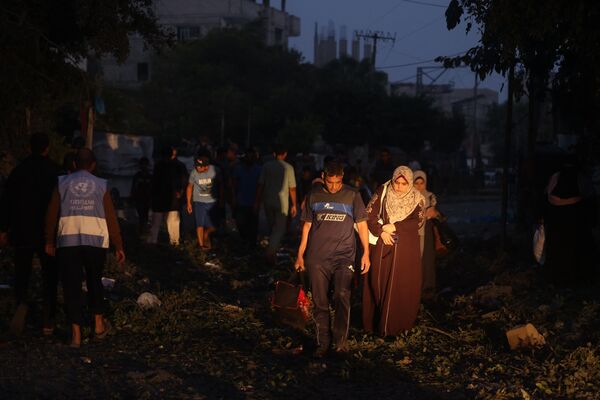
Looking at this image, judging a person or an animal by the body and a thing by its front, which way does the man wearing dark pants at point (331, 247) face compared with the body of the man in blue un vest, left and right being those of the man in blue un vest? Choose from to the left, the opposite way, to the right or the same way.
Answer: the opposite way

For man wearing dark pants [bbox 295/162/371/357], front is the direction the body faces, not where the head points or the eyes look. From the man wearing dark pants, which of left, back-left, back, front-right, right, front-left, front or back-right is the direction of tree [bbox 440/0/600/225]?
back-left

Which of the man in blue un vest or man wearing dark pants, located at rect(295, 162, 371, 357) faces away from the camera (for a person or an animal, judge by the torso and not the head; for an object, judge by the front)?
the man in blue un vest

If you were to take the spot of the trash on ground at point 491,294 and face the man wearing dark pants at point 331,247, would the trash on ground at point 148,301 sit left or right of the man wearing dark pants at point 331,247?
right

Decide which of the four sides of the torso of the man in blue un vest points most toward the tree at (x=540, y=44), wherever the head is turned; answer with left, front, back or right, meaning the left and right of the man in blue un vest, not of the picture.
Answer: right

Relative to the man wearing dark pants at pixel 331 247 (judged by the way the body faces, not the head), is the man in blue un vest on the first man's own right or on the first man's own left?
on the first man's own right

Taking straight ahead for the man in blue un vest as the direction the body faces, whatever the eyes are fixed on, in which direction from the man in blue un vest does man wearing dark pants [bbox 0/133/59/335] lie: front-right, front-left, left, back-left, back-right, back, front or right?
front-left

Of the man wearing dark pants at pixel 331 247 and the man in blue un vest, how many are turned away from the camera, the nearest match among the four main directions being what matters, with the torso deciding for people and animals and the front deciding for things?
1

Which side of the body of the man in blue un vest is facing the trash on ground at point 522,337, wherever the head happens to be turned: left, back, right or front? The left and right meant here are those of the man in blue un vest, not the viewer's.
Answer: right

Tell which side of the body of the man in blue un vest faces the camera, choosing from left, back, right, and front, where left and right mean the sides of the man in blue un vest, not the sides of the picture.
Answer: back

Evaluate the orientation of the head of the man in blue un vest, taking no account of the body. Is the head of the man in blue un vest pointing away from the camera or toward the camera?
away from the camera
